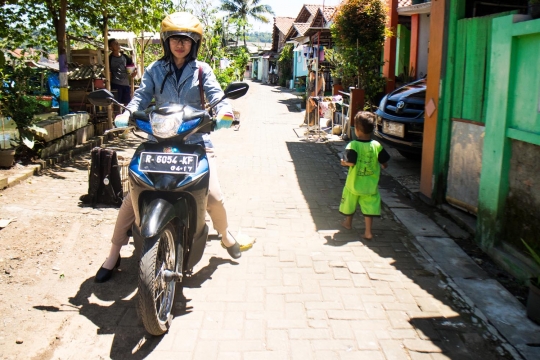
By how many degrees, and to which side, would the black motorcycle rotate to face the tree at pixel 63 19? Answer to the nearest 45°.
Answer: approximately 180°

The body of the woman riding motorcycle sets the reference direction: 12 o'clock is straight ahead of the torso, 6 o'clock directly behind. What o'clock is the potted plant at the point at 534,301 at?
The potted plant is roughly at 10 o'clock from the woman riding motorcycle.

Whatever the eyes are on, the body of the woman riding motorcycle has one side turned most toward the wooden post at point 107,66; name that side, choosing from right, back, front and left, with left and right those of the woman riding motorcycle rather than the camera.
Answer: back

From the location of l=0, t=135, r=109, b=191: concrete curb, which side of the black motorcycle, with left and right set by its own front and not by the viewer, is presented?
back

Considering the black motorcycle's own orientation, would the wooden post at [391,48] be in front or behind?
behind

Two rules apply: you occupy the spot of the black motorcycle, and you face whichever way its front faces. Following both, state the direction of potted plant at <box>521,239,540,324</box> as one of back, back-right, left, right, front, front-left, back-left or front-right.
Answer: left

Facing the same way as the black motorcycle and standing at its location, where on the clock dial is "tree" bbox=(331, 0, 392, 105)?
The tree is roughly at 7 o'clock from the black motorcycle.

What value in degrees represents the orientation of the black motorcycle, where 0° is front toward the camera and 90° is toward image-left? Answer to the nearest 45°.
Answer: approximately 0°

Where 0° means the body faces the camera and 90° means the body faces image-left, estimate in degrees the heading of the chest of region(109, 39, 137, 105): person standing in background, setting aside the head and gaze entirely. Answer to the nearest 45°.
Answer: approximately 315°

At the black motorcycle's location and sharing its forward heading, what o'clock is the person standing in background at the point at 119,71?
The person standing in background is roughly at 6 o'clock from the black motorcycle.

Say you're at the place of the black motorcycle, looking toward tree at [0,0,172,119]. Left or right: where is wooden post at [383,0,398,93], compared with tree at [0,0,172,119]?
right

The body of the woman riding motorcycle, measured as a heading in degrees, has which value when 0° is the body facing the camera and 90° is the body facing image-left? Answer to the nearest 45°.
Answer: approximately 0°

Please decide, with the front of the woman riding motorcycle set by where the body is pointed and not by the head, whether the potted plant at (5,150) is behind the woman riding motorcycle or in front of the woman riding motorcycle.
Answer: behind
